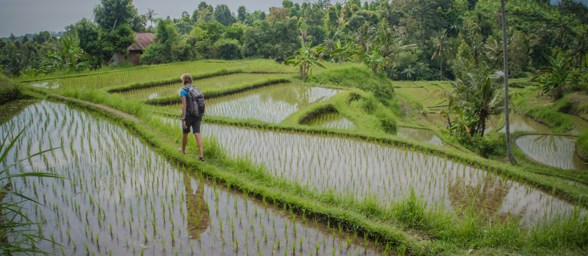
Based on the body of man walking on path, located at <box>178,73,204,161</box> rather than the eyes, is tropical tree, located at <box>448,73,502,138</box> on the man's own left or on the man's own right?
on the man's own right

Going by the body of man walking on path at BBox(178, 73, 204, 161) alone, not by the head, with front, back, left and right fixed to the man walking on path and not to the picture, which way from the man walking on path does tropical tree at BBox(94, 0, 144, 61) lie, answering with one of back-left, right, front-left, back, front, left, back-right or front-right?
front-right

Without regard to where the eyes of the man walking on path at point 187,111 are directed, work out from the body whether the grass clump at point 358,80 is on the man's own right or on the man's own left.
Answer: on the man's own right

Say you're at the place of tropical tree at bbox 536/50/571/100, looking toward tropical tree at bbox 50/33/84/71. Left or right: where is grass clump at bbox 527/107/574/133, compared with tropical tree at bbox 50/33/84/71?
left

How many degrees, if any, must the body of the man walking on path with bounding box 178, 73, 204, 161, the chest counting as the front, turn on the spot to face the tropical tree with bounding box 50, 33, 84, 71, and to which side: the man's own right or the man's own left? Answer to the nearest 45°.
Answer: approximately 45° to the man's own right

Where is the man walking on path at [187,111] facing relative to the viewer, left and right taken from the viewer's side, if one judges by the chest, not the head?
facing away from the viewer and to the left of the viewer

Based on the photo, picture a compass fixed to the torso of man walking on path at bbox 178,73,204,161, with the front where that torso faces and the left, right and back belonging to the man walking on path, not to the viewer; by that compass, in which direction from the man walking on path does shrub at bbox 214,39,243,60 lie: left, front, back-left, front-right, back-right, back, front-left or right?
front-right

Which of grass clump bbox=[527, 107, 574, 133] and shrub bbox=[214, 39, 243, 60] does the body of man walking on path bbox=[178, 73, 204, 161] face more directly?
the shrub

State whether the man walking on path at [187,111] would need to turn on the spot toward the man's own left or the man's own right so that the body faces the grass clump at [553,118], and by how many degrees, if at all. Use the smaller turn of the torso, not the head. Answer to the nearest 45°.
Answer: approximately 90° to the man's own right

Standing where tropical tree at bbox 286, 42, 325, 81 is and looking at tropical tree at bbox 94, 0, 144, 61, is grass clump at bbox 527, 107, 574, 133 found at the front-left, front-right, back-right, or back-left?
back-right
